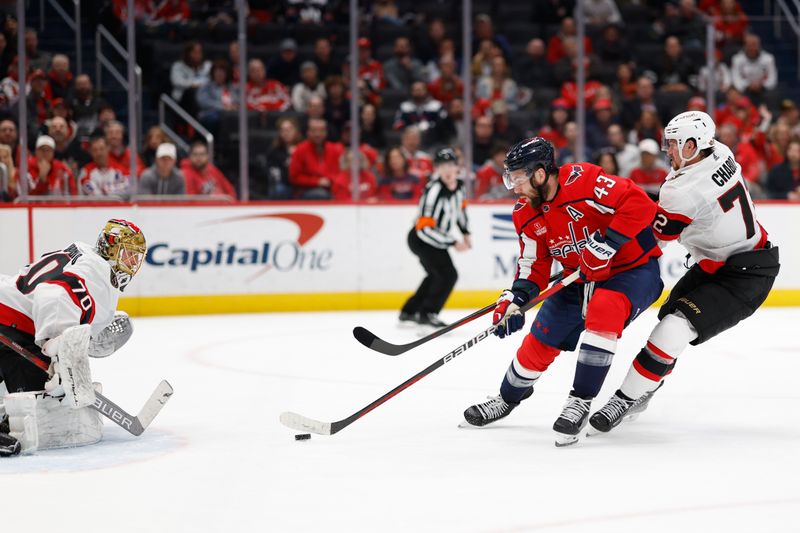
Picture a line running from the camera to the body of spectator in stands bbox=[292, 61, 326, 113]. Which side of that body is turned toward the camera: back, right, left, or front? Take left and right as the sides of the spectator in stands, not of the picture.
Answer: front

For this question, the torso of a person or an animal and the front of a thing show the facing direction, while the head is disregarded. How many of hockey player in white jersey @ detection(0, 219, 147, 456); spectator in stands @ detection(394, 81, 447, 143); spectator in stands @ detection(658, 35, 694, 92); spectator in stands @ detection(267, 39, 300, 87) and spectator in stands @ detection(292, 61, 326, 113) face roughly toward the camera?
4

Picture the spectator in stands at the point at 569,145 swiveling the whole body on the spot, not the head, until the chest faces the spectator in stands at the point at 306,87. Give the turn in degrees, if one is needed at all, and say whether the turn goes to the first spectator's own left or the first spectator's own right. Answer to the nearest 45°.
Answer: approximately 90° to the first spectator's own right

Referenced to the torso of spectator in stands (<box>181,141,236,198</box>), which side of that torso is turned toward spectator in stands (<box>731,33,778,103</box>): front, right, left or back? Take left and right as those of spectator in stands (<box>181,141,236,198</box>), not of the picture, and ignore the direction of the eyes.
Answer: left

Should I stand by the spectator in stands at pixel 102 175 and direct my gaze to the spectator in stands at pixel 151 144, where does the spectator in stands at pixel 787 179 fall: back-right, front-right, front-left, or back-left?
front-right

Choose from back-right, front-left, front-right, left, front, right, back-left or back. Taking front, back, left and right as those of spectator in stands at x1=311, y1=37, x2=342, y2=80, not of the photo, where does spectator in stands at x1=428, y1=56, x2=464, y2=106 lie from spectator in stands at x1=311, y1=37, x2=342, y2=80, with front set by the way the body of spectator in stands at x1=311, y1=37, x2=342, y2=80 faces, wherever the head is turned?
left

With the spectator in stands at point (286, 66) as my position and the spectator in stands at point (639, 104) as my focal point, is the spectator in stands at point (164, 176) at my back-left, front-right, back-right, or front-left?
back-right

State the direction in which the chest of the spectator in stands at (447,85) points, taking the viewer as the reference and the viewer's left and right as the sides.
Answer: facing the viewer

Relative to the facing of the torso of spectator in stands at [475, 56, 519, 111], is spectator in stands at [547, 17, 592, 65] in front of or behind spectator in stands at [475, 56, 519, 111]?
behind

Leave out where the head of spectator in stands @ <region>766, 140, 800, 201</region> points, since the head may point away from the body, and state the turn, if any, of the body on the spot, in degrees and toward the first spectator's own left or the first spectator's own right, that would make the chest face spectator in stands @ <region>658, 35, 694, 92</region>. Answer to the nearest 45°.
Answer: approximately 135° to the first spectator's own right

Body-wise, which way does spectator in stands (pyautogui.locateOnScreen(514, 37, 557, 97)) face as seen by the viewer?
toward the camera
